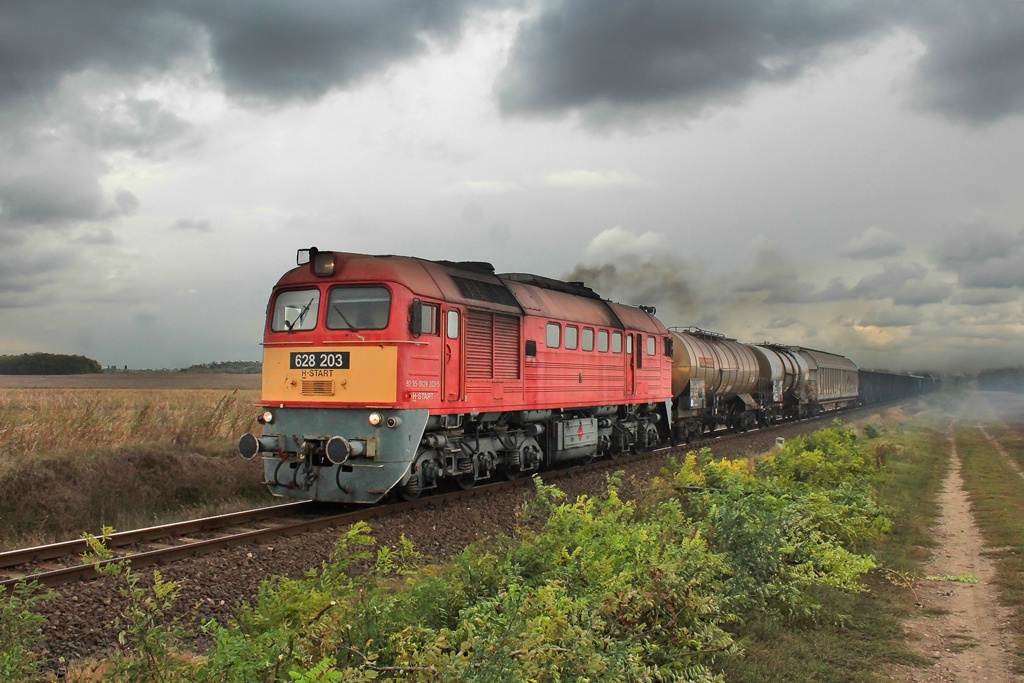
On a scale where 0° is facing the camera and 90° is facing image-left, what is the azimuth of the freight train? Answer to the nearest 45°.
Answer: approximately 45°
